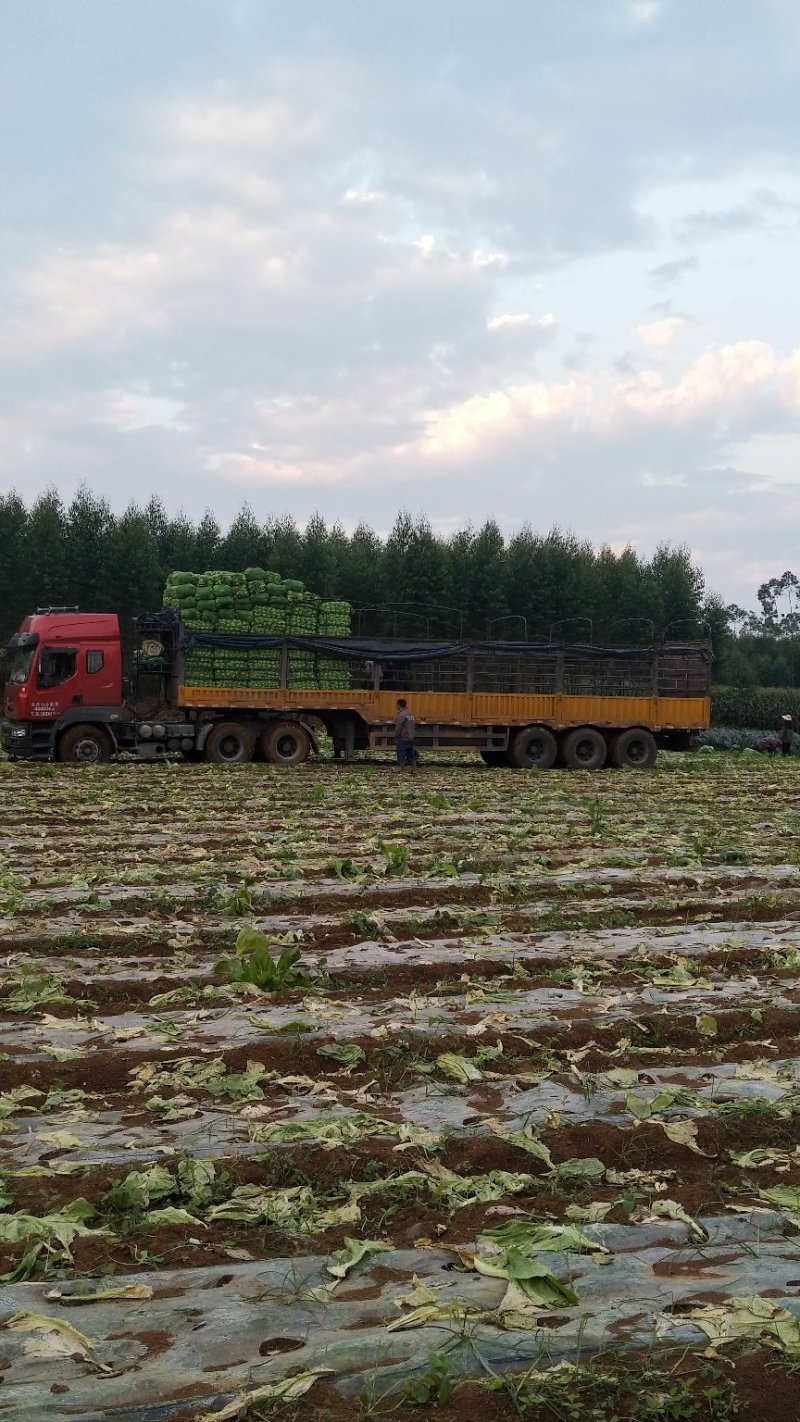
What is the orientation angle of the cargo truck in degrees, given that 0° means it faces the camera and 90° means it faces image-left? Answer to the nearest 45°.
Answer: approximately 90°

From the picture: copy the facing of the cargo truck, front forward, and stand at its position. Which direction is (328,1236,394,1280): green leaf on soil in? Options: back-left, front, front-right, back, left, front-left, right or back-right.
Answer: left
